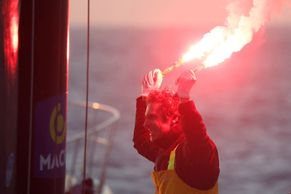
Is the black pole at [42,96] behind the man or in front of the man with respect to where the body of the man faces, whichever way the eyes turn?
in front

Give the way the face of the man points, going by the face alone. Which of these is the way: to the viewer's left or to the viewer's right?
to the viewer's left

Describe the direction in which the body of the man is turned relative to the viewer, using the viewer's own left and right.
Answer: facing the viewer and to the left of the viewer
